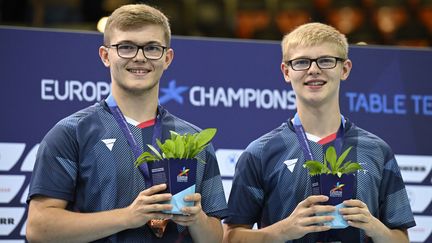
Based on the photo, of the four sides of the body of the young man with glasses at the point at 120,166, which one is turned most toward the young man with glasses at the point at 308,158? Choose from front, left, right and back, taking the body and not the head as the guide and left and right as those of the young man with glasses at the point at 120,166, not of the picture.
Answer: left

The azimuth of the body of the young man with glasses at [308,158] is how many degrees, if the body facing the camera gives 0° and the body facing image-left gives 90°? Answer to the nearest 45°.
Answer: approximately 0°

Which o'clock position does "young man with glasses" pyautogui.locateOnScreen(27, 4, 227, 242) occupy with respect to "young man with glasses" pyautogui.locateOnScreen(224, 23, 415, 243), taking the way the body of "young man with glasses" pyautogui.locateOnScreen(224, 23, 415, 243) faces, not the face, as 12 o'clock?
"young man with glasses" pyautogui.locateOnScreen(27, 4, 227, 242) is roughly at 2 o'clock from "young man with glasses" pyautogui.locateOnScreen(224, 23, 415, 243).

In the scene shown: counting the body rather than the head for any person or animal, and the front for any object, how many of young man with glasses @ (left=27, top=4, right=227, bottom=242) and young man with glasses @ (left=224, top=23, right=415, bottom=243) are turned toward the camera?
2
